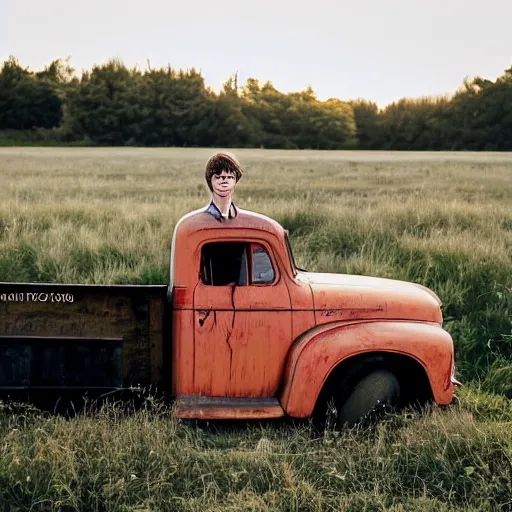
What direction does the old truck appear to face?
to the viewer's right
